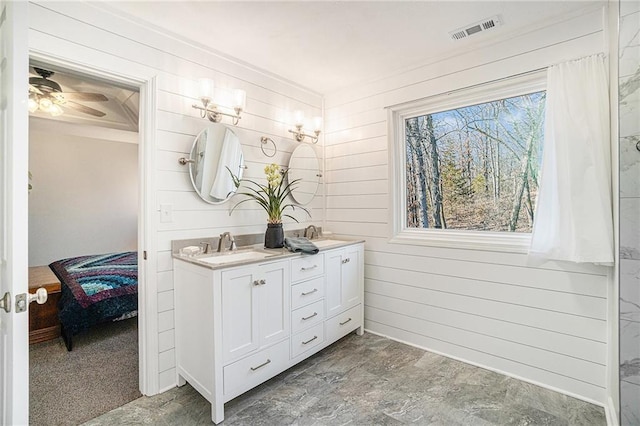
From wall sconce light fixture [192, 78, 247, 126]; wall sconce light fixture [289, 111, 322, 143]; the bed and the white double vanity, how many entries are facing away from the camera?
0

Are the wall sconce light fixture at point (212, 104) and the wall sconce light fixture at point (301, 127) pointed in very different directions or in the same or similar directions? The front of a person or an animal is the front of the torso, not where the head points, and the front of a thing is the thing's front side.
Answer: same or similar directions

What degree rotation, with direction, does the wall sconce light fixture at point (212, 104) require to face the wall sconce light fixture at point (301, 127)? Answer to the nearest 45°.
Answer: approximately 90° to its left

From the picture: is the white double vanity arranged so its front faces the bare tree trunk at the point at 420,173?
no

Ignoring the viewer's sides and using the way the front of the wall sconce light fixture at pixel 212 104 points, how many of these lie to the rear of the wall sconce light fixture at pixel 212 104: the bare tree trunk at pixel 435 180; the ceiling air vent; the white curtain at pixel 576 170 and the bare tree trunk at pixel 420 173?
0

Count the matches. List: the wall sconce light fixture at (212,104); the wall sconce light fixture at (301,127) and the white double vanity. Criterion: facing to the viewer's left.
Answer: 0

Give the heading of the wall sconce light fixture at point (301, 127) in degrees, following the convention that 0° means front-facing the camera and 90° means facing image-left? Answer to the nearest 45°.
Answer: approximately 315°

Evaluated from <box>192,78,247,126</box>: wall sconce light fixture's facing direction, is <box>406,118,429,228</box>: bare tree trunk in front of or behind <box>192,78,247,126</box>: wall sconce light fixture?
behind

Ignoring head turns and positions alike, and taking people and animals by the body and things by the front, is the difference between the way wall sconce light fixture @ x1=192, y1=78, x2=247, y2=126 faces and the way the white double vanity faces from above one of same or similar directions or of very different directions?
same or similar directions

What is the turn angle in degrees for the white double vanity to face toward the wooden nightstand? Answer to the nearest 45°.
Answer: approximately 180°

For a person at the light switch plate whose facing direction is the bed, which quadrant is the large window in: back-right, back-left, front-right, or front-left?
back-right

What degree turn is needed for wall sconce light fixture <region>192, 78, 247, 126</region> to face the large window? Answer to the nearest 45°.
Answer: approximately 45° to its left

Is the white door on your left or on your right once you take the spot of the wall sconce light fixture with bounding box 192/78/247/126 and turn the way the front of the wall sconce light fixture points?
on your right

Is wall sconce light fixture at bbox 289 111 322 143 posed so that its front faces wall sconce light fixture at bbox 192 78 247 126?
no
